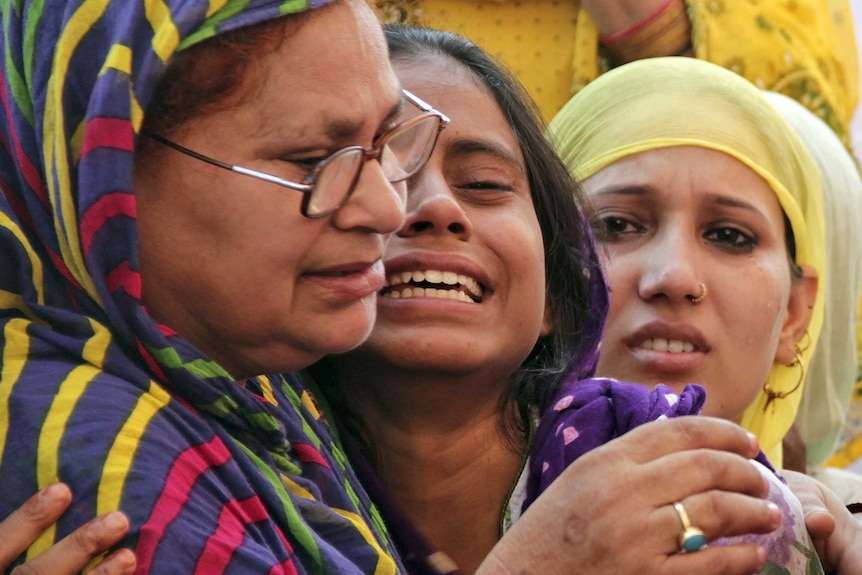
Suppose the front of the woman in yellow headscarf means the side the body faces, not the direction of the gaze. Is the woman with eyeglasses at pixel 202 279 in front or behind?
in front

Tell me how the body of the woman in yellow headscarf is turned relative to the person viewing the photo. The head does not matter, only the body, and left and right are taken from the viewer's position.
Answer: facing the viewer and to the left of the viewer
